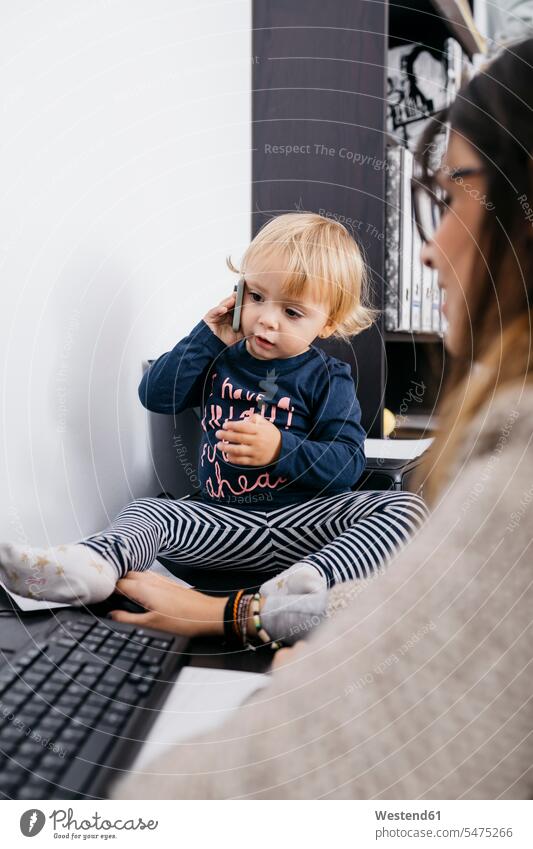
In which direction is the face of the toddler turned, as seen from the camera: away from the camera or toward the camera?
toward the camera

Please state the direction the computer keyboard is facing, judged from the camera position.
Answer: facing the viewer and to the right of the viewer

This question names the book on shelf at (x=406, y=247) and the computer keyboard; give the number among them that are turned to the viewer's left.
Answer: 0
